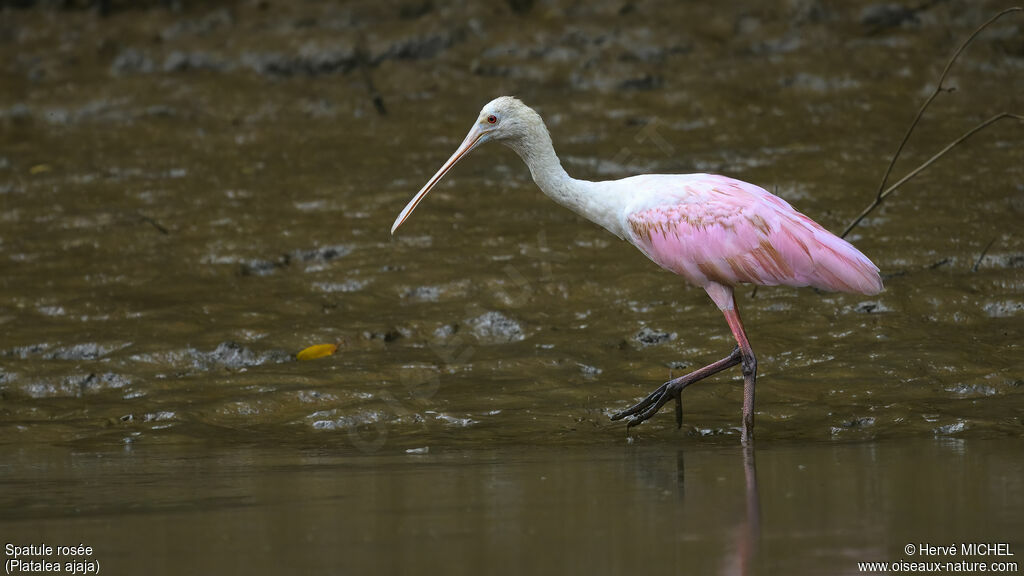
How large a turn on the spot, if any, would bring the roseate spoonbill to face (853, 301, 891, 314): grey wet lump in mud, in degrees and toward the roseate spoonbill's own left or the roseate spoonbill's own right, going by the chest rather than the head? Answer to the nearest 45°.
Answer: approximately 135° to the roseate spoonbill's own right

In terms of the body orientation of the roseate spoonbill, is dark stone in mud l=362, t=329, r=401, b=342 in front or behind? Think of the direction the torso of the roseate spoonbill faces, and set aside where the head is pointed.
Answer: in front

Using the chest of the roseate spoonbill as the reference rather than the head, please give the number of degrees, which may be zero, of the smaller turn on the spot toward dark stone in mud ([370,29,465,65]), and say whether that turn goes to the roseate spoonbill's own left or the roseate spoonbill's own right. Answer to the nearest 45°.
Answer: approximately 90° to the roseate spoonbill's own right

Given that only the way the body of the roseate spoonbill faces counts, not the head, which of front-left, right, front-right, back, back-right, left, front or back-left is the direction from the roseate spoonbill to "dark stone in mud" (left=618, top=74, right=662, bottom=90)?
right

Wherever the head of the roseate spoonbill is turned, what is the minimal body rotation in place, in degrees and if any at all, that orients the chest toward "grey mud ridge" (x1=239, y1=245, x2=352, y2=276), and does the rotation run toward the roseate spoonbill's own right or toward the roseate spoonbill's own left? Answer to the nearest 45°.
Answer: approximately 45° to the roseate spoonbill's own right

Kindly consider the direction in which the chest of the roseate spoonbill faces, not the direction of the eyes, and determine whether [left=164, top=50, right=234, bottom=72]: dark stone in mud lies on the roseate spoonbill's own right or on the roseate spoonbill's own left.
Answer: on the roseate spoonbill's own right

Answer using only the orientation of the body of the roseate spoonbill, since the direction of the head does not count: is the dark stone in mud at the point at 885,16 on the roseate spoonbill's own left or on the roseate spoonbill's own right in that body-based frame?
on the roseate spoonbill's own right

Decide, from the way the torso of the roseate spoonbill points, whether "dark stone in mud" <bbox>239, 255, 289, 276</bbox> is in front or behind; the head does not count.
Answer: in front

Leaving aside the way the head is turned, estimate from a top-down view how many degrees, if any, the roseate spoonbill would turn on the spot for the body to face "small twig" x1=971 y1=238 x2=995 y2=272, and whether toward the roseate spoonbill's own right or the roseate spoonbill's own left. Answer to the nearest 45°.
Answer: approximately 135° to the roseate spoonbill's own right

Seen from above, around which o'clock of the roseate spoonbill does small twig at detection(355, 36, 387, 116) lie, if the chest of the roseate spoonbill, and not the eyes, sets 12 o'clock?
The small twig is roughly at 2 o'clock from the roseate spoonbill.

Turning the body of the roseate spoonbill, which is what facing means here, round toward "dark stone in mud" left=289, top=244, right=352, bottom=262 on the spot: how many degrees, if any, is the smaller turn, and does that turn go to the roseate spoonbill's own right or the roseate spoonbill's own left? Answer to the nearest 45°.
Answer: approximately 45° to the roseate spoonbill's own right

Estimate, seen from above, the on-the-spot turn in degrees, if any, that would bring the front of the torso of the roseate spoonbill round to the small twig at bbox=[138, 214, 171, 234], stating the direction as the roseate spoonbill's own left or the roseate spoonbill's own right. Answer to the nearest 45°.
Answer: approximately 45° to the roseate spoonbill's own right

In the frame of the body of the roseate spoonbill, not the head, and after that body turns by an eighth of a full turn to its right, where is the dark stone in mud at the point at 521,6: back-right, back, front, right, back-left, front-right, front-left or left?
front-right

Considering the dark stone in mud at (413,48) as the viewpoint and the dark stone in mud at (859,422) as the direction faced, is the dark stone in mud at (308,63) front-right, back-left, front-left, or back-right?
back-right

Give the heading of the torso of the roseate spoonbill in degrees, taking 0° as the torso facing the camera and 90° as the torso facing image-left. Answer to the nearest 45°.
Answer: approximately 90°

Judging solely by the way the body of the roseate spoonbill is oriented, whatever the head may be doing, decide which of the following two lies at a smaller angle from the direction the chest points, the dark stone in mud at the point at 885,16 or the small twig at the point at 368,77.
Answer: the small twig
